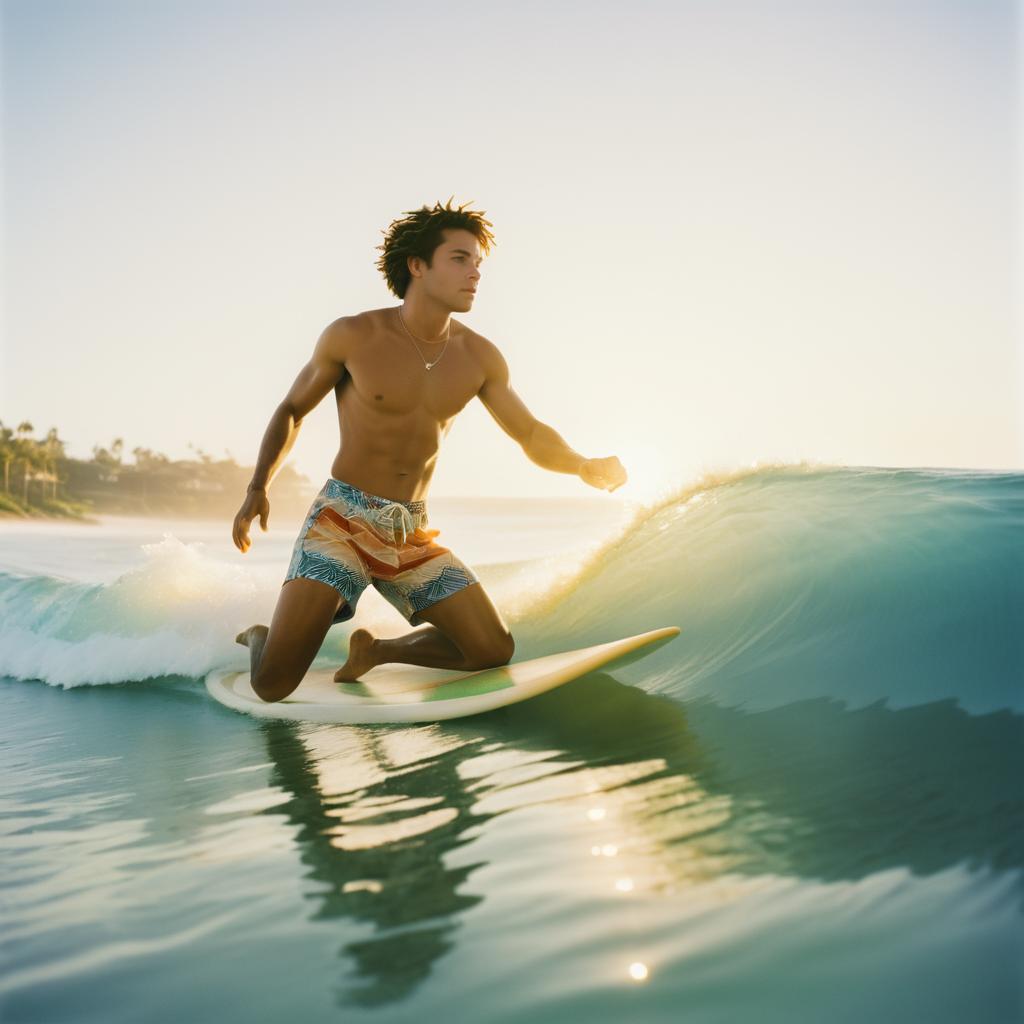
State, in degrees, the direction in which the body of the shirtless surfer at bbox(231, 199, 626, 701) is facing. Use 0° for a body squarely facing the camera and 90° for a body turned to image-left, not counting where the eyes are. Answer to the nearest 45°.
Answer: approximately 315°

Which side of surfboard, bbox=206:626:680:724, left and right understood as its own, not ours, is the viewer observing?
right
